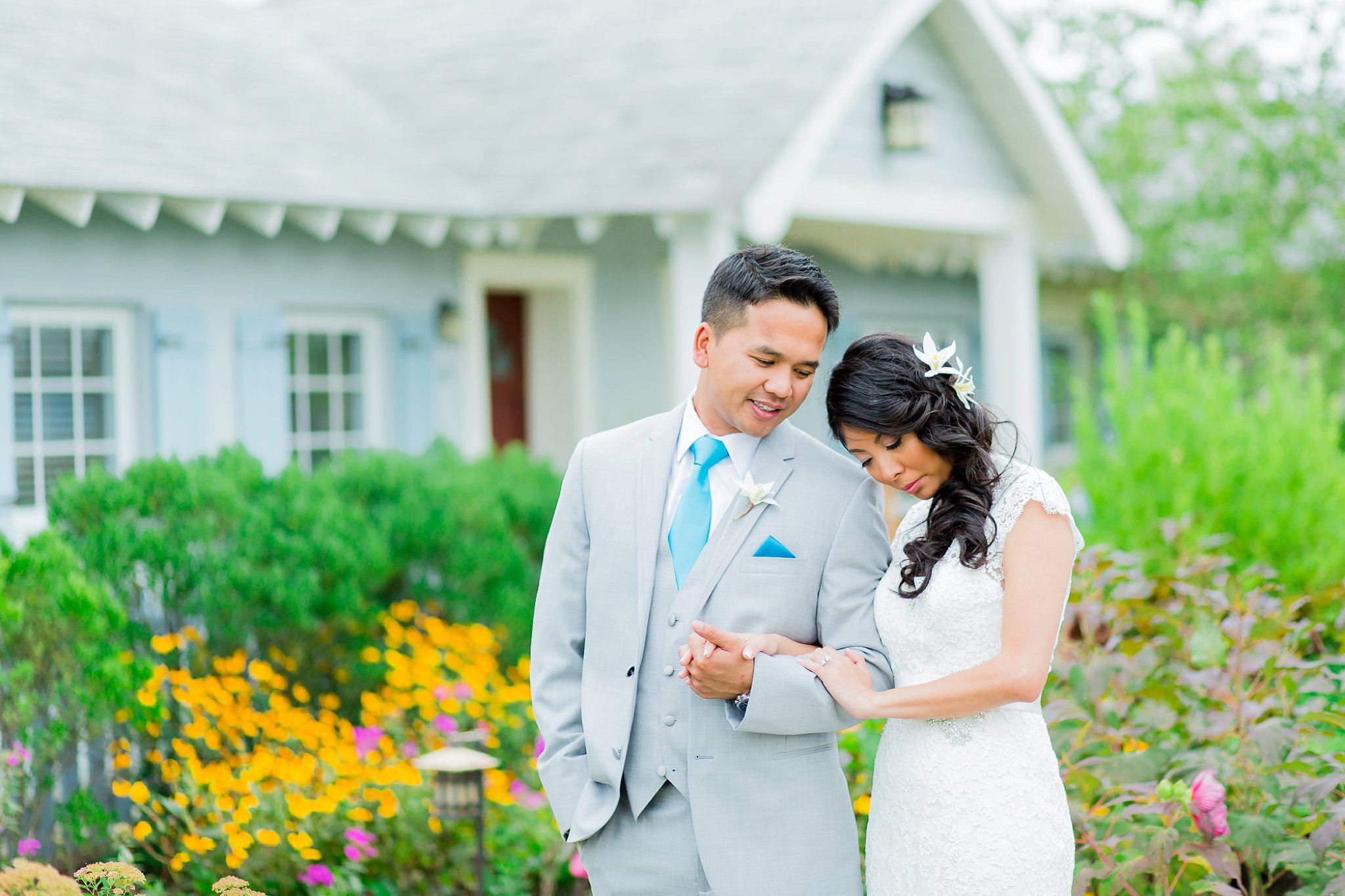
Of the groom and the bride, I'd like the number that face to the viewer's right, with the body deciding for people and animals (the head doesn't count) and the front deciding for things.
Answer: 0

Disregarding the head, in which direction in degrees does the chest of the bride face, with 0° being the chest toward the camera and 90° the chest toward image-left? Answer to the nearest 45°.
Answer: approximately 45°

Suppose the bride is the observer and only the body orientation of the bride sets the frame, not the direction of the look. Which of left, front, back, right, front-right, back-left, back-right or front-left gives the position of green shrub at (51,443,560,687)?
right

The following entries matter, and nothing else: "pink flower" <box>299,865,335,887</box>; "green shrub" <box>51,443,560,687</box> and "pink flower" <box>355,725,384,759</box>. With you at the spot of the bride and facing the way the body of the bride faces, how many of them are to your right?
3

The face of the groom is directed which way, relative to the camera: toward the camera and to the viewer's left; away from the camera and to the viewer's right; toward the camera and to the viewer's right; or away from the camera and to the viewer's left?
toward the camera and to the viewer's right

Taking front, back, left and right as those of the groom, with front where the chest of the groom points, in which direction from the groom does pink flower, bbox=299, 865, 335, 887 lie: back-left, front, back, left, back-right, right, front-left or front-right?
back-right

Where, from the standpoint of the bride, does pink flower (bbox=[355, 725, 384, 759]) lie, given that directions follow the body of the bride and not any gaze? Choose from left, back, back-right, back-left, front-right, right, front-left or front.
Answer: right

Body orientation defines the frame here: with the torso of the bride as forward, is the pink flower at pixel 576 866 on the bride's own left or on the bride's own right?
on the bride's own right

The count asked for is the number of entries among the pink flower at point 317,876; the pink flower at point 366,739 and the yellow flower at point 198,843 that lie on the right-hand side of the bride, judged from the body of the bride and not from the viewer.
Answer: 3
